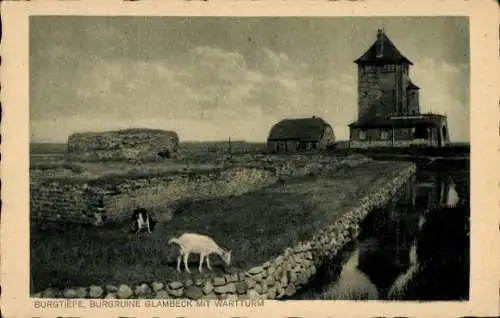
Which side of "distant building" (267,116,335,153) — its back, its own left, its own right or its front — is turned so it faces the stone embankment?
front

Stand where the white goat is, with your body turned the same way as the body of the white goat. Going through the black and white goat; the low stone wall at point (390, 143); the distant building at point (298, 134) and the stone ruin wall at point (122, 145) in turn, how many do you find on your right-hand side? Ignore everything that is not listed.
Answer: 0

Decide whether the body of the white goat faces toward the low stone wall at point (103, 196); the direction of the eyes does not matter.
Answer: no

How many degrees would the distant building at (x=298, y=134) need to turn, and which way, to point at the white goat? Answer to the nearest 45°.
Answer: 0° — it already faces it

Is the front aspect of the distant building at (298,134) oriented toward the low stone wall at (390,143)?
no

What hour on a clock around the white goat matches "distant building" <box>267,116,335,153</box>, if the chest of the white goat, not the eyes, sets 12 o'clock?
The distant building is roughly at 10 o'clock from the white goat.

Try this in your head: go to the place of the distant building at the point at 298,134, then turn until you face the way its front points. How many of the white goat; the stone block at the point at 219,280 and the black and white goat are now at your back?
0

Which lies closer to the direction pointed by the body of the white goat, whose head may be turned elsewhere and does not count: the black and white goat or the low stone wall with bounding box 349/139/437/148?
the low stone wall

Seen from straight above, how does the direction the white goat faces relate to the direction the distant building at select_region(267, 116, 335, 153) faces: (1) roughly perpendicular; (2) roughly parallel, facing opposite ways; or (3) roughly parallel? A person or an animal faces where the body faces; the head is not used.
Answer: roughly perpendicular

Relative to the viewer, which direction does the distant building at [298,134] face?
toward the camera

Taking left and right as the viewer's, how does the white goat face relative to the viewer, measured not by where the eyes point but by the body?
facing to the right of the viewer

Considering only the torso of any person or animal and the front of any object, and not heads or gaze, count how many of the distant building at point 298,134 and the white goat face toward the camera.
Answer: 1

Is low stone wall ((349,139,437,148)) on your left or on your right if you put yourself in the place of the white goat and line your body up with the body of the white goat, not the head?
on your left
